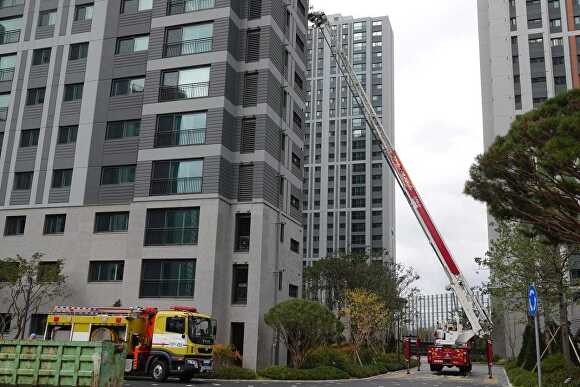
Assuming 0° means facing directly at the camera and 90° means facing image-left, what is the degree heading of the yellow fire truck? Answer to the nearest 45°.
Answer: approximately 315°

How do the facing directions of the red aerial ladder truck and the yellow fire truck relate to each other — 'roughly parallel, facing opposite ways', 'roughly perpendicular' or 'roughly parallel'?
roughly perpendicular
